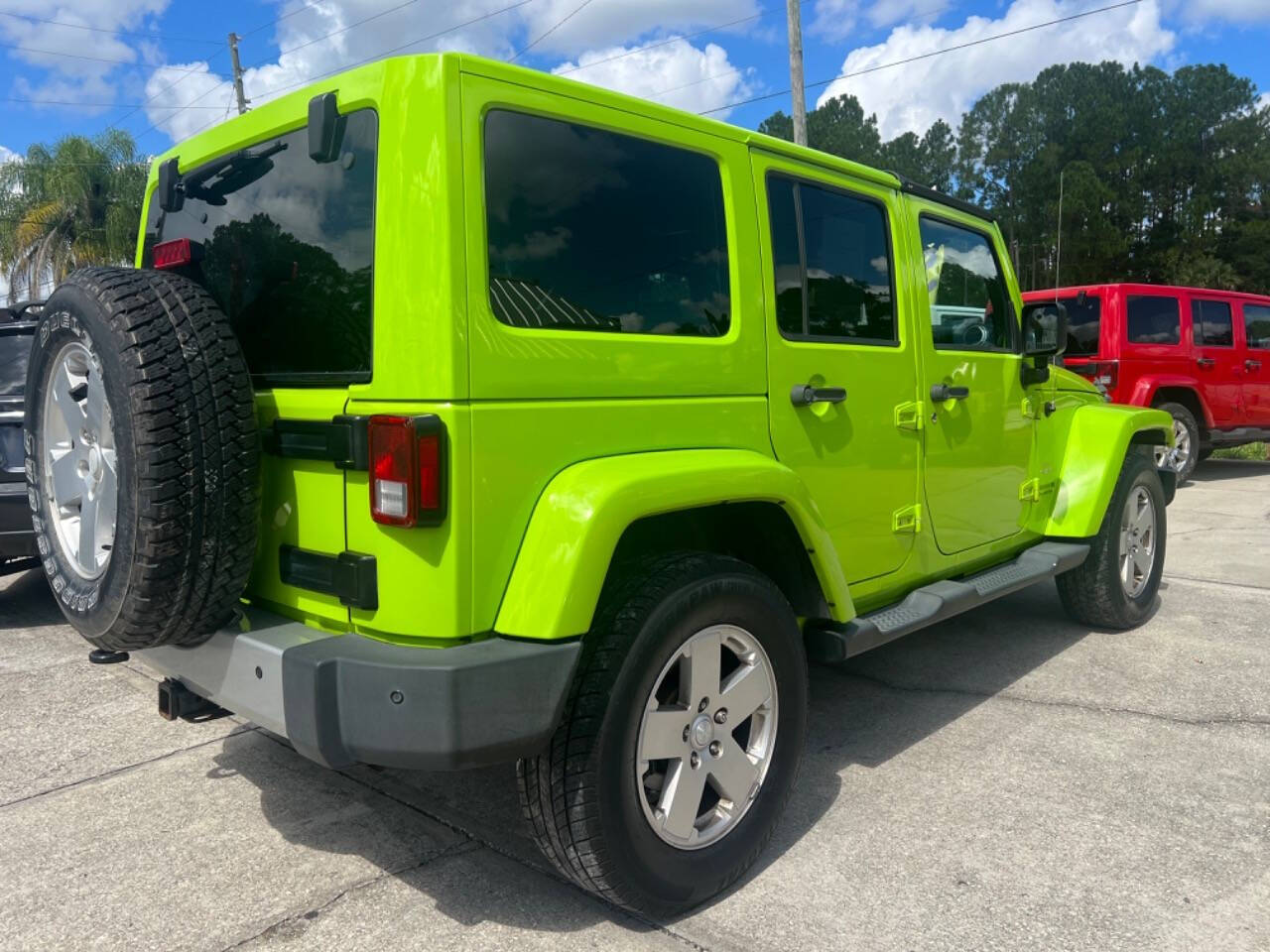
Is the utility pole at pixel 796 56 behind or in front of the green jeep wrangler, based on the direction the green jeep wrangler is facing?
in front

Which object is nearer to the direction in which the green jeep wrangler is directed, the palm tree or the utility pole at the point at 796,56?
the utility pole

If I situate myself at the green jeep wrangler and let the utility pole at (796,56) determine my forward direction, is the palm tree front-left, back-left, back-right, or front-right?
front-left

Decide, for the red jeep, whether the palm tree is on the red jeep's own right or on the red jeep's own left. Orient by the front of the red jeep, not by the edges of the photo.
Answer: on the red jeep's own left

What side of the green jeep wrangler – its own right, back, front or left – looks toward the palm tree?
left

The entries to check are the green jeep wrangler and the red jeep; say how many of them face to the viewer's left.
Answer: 0

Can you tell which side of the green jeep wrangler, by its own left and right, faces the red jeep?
front

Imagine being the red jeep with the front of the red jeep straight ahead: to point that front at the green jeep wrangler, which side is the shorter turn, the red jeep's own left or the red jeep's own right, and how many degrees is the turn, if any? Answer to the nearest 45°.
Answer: approximately 135° to the red jeep's own right

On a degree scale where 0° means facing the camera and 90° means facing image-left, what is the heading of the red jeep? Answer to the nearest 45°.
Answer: approximately 225°

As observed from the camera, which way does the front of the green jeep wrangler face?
facing away from the viewer and to the right of the viewer
